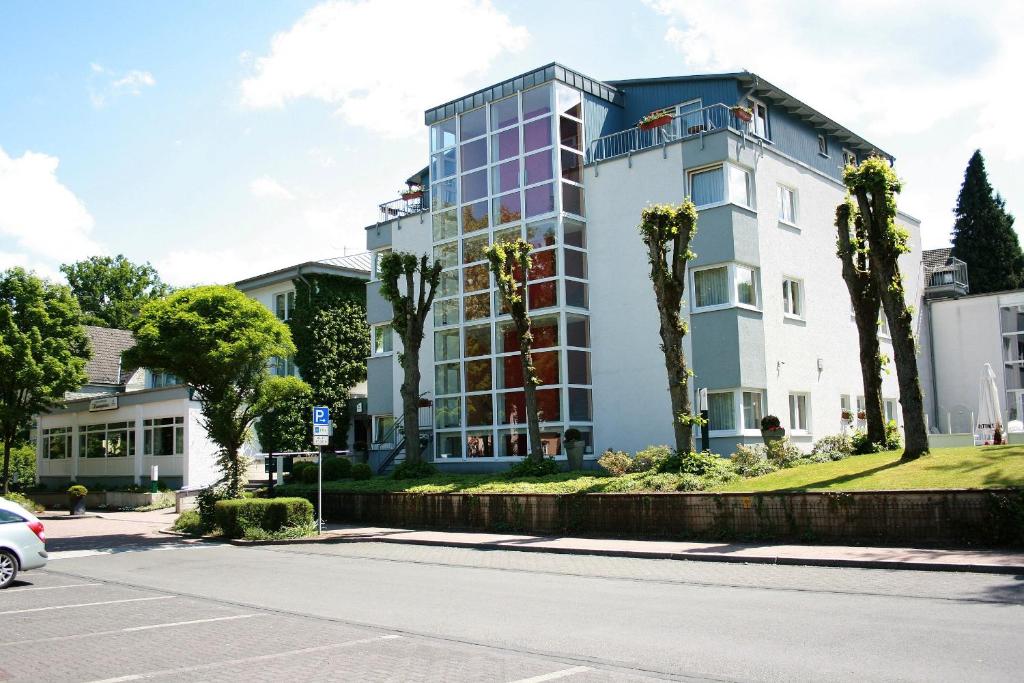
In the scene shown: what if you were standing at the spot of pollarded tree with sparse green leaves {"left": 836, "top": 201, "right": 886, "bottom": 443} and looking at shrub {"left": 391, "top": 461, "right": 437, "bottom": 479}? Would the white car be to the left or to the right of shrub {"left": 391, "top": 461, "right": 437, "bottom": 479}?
left
